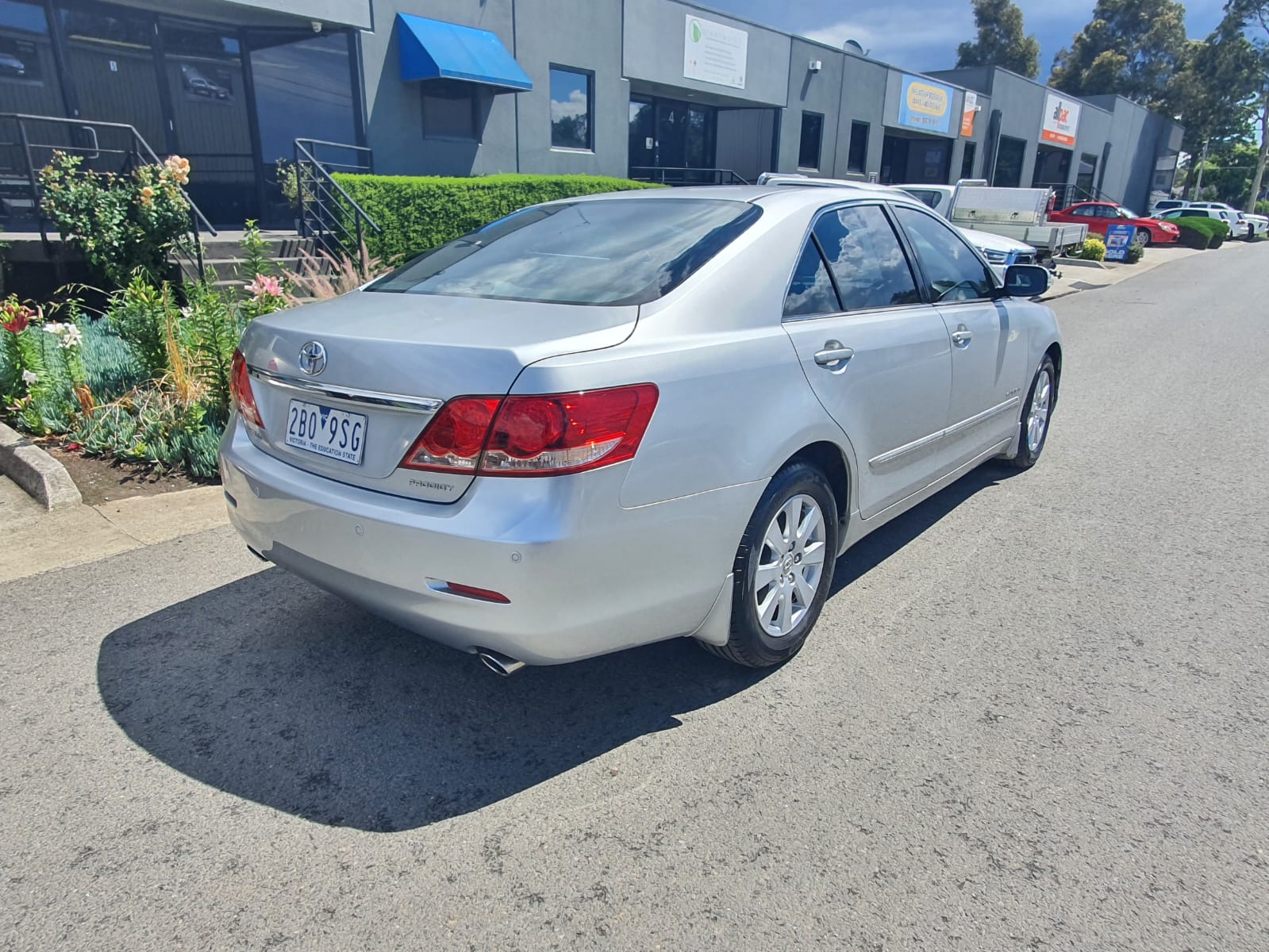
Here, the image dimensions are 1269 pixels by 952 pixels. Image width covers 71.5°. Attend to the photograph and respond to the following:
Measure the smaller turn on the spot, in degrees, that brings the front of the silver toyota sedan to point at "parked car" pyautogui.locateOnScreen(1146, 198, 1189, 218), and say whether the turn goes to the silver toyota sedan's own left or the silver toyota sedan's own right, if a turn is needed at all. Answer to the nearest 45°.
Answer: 0° — it already faces it

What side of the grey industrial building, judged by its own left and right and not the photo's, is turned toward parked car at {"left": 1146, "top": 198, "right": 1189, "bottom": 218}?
left

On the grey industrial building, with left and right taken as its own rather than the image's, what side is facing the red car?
left

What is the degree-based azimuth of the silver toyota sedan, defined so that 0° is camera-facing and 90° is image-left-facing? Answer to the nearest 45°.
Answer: approximately 225°

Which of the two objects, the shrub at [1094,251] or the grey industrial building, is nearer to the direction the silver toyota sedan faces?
the shrub

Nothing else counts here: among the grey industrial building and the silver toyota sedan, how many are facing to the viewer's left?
0

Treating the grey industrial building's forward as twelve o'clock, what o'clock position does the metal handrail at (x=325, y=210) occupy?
The metal handrail is roughly at 2 o'clock from the grey industrial building.

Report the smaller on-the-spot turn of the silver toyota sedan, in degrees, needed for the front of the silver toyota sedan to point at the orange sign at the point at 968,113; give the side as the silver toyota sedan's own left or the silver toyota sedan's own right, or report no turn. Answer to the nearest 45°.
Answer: approximately 45° to the silver toyota sedan's own left

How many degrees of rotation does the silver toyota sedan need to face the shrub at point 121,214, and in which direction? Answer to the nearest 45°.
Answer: approximately 90° to its left

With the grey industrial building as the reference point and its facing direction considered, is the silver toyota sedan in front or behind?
in front

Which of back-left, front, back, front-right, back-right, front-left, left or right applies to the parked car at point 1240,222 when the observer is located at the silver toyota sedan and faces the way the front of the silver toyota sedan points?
front

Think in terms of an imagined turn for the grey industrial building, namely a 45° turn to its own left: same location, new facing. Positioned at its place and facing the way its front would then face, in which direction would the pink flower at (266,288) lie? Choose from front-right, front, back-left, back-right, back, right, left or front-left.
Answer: right

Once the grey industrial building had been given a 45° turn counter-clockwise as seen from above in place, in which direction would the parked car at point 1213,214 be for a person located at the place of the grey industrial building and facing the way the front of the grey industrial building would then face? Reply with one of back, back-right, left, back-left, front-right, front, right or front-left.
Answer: front-left

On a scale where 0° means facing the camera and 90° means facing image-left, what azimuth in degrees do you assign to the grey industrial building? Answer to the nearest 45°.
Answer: approximately 315°

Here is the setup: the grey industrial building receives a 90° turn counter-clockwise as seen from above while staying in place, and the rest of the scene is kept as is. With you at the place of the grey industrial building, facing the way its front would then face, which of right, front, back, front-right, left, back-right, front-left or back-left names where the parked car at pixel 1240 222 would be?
front

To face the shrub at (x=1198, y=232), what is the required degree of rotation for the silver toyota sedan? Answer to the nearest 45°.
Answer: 0° — it already faces it

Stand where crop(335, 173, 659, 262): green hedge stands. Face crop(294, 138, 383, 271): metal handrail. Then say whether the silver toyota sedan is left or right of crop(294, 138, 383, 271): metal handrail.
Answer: left

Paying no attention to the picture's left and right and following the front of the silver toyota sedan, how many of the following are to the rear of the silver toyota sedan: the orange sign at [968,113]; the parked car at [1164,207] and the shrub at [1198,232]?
0

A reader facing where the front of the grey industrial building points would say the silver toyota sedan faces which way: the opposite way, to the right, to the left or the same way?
to the left

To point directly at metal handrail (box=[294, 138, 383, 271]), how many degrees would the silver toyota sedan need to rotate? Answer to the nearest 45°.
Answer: approximately 90° to its left
